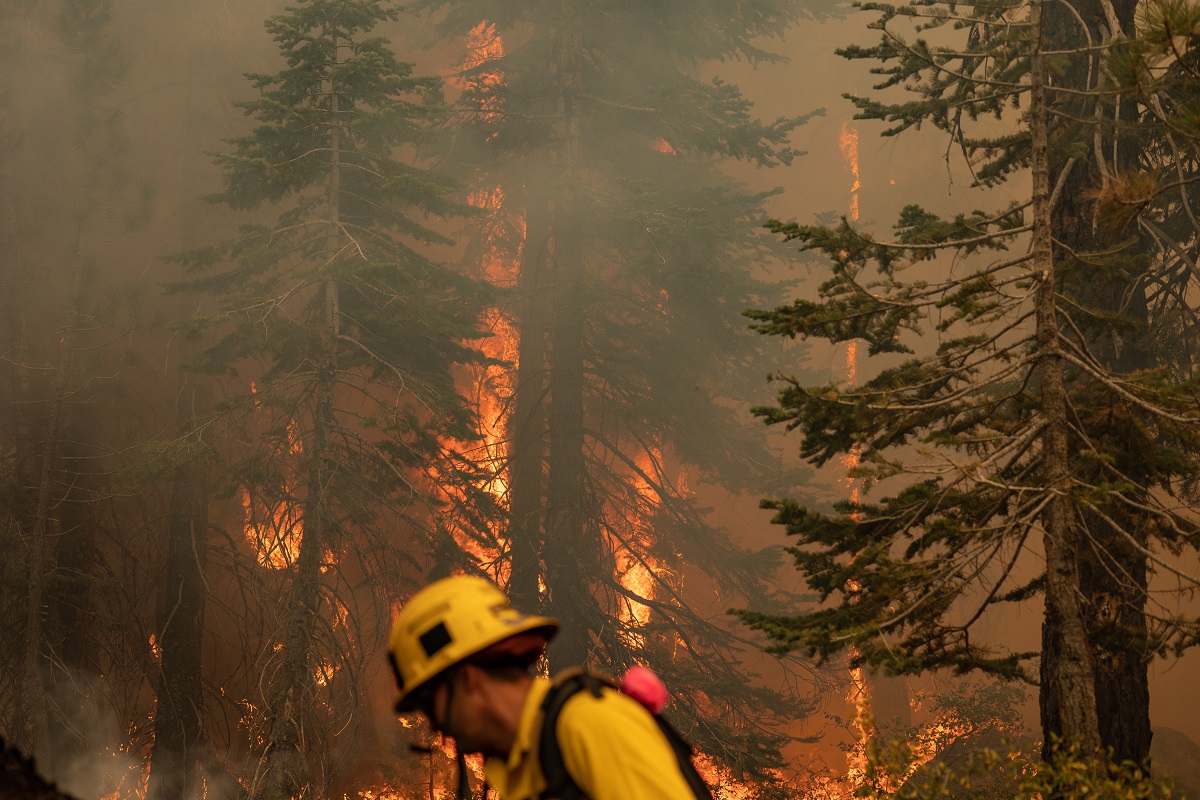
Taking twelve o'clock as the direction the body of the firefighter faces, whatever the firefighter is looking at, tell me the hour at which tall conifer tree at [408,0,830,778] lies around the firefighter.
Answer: The tall conifer tree is roughly at 3 o'clock from the firefighter.

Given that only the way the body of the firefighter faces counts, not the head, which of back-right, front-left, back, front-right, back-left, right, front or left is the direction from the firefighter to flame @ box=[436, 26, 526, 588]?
right

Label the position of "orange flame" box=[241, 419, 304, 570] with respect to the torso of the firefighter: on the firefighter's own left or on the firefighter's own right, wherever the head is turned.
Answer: on the firefighter's own right

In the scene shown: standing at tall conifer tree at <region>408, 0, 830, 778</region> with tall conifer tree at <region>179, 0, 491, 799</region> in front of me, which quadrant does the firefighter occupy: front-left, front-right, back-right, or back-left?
front-left

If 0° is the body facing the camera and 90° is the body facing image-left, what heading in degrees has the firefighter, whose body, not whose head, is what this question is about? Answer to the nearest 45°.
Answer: approximately 90°
